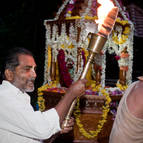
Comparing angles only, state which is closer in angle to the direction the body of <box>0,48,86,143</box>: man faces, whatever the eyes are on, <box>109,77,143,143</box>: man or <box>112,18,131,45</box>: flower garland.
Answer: the man

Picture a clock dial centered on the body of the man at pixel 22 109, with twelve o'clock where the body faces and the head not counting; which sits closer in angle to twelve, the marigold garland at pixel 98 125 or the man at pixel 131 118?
the man

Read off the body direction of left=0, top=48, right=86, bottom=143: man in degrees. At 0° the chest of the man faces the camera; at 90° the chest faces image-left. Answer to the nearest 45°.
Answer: approximately 270°

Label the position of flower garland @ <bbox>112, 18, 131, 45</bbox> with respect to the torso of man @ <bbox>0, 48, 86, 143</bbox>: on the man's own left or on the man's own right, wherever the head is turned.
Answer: on the man's own left

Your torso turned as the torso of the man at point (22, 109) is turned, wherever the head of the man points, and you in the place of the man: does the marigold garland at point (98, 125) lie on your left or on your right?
on your left
